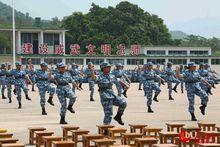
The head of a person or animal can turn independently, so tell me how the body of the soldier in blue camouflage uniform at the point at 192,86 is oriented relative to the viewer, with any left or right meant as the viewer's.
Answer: facing the viewer and to the right of the viewer

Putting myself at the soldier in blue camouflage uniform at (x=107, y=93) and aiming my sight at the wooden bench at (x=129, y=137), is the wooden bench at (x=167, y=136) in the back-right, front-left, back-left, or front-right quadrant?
front-left

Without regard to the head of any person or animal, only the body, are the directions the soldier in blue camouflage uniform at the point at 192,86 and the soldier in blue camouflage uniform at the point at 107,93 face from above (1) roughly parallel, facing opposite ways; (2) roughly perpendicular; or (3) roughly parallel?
roughly parallel

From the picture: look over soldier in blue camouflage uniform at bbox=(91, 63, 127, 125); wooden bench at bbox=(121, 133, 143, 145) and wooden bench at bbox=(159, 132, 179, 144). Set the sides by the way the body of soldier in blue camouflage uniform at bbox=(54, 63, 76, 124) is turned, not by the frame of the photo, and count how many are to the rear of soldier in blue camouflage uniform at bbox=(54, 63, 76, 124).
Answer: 0

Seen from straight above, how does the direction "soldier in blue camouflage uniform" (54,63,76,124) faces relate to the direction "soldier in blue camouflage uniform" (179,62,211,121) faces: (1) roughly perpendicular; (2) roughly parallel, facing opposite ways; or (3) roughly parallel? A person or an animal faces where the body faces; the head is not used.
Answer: roughly parallel

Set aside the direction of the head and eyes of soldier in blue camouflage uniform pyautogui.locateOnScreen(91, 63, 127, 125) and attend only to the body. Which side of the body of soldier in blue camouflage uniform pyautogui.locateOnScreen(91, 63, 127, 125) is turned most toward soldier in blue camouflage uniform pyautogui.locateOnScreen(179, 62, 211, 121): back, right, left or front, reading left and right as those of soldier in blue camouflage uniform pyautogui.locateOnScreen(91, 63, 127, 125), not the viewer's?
left

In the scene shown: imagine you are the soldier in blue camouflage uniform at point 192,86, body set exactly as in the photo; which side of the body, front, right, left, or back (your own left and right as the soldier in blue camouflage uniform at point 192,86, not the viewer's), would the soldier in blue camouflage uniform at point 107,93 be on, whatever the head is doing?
right

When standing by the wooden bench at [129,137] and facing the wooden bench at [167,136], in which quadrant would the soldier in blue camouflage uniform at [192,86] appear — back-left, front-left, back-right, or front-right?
front-left

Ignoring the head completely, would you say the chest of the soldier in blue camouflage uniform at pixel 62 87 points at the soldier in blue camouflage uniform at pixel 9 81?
no

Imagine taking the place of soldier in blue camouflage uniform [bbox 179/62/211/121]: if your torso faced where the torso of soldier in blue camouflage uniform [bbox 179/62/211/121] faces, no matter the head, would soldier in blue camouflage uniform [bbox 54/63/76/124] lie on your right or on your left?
on your right

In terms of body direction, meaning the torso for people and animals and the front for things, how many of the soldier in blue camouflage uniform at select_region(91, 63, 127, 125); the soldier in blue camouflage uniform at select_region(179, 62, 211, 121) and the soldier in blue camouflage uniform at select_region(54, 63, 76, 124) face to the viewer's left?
0

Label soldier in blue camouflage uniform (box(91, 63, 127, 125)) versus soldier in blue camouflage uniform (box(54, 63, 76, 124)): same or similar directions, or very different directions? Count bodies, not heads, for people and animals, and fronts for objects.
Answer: same or similar directions

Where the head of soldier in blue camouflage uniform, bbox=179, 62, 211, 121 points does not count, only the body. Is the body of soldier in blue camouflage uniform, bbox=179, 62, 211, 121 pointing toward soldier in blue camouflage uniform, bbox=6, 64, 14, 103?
no

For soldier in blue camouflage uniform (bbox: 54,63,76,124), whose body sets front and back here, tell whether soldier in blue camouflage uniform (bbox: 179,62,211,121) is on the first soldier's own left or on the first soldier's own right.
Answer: on the first soldier's own left
